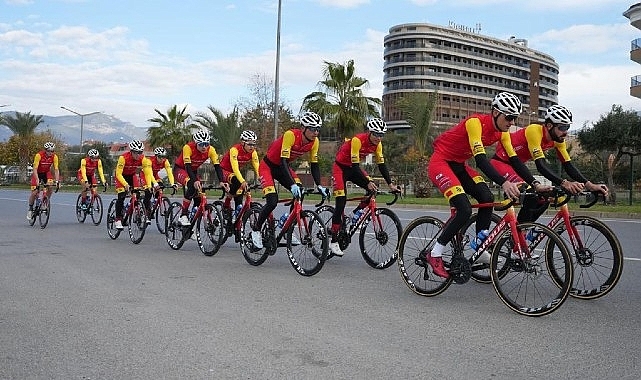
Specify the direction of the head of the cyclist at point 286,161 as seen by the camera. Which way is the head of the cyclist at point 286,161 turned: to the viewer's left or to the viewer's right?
to the viewer's right

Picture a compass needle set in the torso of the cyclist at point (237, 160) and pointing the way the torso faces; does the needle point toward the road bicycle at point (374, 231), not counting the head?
yes

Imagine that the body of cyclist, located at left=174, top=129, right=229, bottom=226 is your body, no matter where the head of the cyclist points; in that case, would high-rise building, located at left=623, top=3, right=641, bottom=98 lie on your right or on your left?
on your left

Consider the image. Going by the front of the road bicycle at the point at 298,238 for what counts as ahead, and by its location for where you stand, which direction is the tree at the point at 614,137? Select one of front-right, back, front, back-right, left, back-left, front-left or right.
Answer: left

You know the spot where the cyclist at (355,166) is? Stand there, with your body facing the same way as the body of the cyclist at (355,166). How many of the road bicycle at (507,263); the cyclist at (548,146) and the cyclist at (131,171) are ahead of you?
2

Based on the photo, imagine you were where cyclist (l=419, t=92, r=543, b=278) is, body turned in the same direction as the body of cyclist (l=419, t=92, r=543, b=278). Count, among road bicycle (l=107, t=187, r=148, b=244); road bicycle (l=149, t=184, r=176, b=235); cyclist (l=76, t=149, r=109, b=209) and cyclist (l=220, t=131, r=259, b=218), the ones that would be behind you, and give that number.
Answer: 4

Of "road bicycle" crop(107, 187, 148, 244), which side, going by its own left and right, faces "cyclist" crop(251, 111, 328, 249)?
front

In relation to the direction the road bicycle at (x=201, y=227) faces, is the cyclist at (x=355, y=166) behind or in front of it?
in front

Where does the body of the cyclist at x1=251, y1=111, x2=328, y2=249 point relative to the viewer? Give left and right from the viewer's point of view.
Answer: facing the viewer and to the right of the viewer

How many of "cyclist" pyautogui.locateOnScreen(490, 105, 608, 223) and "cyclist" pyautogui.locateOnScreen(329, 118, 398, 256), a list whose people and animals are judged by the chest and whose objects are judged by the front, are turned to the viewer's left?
0

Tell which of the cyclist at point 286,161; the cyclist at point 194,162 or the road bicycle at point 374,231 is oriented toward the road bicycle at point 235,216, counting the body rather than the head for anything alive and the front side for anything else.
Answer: the cyclist at point 194,162

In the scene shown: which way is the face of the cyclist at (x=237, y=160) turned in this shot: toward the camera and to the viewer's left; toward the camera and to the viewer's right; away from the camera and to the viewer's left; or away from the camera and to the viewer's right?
toward the camera and to the viewer's right

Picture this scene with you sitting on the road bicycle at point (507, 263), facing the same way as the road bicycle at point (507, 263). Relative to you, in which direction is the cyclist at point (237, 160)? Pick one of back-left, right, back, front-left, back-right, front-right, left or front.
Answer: back

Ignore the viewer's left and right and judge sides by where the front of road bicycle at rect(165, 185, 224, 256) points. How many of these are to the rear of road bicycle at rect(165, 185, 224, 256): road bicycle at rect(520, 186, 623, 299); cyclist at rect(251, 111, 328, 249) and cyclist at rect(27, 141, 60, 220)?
1

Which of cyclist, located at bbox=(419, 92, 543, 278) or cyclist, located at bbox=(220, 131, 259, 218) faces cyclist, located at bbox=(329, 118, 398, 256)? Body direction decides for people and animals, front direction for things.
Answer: cyclist, located at bbox=(220, 131, 259, 218)

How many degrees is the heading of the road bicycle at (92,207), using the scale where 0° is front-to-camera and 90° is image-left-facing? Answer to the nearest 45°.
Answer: approximately 315°
